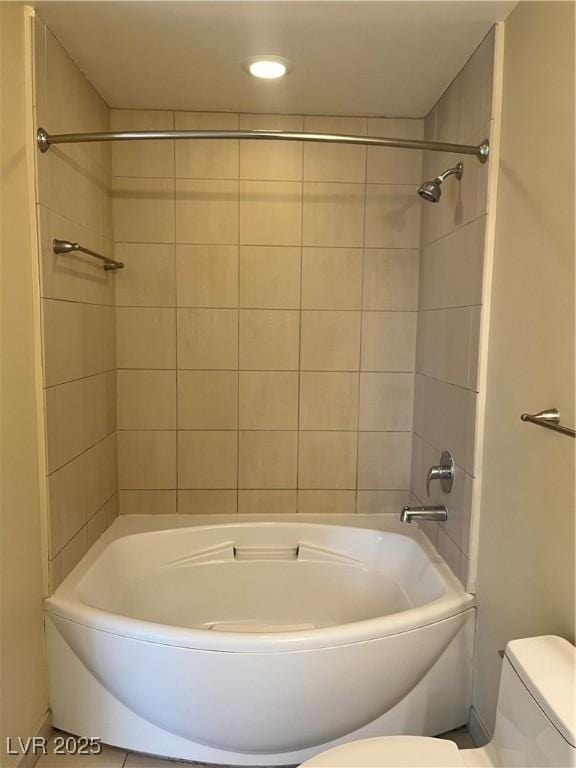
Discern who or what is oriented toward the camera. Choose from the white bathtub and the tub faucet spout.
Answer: the white bathtub

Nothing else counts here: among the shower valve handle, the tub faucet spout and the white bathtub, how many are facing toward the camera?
1

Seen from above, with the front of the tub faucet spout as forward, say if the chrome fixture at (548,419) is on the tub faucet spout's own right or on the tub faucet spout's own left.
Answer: on the tub faucet spout's own left

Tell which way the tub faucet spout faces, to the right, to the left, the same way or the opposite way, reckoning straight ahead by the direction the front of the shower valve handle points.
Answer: the same way

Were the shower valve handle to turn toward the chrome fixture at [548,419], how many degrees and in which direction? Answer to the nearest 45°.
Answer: approximately 90° to its left

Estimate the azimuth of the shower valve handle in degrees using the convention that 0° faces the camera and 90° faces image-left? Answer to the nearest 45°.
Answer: approximately 90°

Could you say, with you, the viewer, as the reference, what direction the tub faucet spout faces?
facing to the left of the viewer

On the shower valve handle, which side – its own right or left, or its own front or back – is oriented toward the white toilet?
left

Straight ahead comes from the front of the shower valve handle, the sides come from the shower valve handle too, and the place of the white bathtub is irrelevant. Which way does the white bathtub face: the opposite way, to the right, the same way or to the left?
to the left

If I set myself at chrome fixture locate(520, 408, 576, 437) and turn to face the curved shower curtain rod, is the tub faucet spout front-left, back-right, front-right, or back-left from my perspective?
front-right

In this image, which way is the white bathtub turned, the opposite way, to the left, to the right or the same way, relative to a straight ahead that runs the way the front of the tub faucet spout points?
to the left

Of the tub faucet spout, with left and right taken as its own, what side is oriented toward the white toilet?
left

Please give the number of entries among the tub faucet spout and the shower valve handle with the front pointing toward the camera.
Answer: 0

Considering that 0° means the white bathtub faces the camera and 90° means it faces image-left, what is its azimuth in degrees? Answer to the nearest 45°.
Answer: approximately 0°
